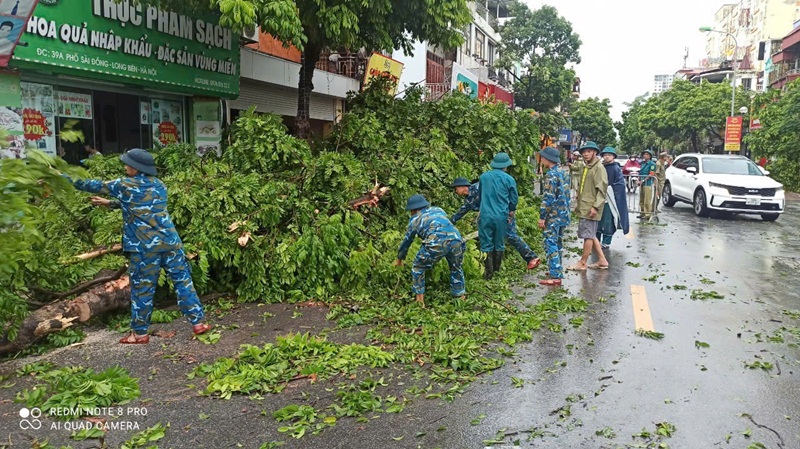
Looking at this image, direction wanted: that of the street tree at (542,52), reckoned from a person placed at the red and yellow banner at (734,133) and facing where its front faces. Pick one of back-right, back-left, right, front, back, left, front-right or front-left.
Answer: right

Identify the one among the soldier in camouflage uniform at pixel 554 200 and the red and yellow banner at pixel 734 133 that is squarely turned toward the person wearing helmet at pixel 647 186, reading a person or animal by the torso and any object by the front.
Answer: the red and yellow banner

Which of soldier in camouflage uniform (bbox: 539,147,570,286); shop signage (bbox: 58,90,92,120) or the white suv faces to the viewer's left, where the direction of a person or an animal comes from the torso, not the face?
the soldier in camouflage uniform

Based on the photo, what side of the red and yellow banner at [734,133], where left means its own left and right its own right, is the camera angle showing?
front

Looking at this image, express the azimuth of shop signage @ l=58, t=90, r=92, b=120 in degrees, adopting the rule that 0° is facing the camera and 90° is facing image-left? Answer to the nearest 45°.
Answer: approximately 315°

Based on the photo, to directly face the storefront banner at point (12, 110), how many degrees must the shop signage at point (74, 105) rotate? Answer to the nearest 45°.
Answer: approximately 90° to its right

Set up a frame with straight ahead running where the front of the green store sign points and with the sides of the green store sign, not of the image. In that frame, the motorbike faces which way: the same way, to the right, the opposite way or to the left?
to the right

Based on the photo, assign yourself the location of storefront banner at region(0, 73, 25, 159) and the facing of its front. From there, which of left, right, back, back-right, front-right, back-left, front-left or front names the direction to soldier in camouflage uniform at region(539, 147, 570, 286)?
front

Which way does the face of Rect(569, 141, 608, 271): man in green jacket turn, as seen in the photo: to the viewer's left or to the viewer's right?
to the viewer's left

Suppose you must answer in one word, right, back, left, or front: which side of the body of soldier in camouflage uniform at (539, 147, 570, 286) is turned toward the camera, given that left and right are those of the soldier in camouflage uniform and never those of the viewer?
left

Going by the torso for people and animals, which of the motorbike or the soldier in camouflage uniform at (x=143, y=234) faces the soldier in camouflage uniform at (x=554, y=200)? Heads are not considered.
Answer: the motorbike

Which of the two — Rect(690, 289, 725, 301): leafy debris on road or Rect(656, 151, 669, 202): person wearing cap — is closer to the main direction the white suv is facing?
the leafy debris on road

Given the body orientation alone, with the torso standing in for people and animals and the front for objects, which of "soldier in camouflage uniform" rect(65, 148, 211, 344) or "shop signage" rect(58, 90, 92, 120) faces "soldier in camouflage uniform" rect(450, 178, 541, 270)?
the shop signage

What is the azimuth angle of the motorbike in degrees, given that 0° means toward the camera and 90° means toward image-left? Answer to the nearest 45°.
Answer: approximately 0°

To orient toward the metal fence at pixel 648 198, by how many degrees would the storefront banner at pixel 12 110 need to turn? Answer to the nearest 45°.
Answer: approximately 45° to its left
